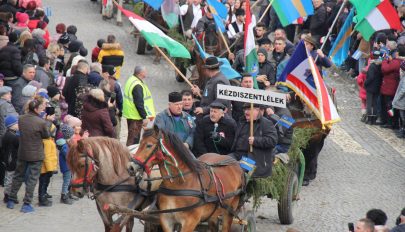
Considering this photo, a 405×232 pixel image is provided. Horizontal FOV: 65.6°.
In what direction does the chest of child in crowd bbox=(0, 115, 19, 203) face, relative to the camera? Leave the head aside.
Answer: to the viewer's right

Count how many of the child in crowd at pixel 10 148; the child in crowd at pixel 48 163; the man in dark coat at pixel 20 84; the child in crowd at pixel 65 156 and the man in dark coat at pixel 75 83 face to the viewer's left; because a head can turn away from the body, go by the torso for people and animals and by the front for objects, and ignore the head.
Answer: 0

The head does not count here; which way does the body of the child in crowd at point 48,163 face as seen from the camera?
to the viewer's right

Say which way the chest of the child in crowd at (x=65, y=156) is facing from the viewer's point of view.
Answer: to the viewer's right

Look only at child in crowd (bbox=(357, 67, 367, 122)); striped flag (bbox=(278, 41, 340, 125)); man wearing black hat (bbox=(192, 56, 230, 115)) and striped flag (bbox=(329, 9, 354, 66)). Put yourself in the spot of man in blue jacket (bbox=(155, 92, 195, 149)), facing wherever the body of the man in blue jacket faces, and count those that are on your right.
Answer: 0
